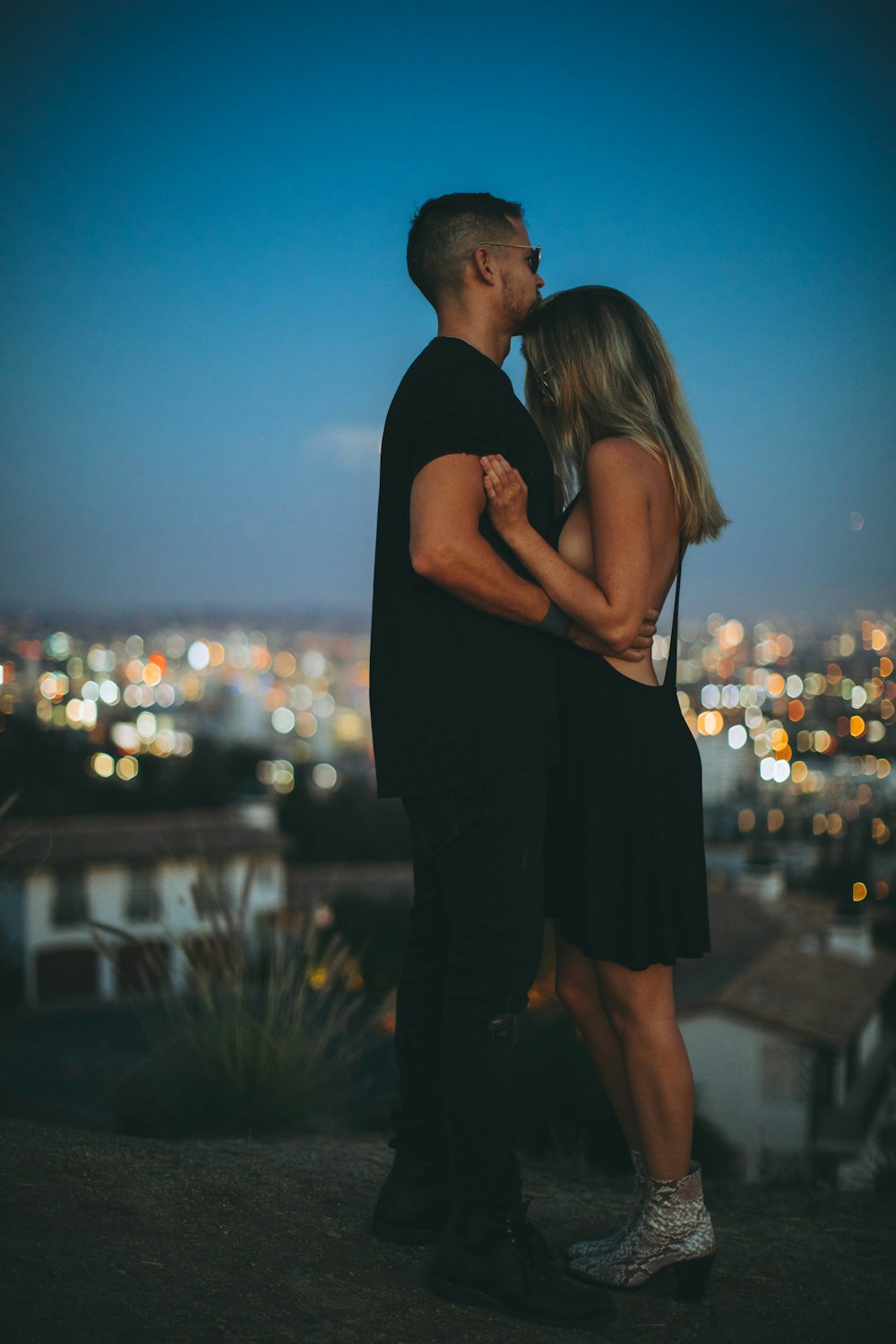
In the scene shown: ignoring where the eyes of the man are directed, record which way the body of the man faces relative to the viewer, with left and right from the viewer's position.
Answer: facing to the right of the viewer

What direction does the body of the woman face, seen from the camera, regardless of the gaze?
to the viewer's left

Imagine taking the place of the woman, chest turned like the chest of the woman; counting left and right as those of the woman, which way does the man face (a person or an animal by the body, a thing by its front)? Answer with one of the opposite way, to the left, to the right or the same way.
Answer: the opposite way

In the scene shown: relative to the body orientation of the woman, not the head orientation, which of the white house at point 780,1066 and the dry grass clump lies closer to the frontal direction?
the dry grass clump

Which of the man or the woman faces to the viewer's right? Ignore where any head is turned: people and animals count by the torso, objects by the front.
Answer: the man

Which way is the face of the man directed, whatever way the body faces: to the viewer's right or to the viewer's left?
to the viewer's right

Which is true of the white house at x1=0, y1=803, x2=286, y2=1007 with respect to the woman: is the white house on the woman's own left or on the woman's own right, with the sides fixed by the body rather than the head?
on the woman's own right

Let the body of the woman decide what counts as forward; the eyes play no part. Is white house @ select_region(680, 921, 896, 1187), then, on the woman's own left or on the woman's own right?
on the woman's own right
